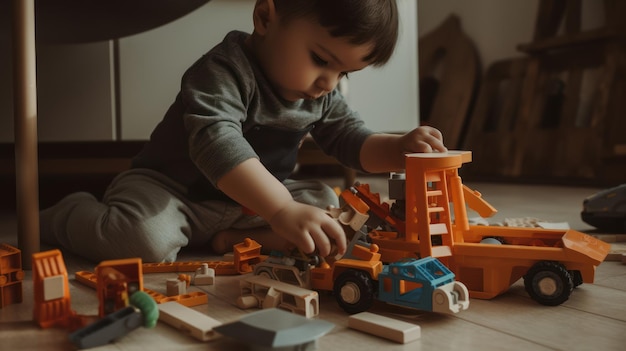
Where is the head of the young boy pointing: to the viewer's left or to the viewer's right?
to the viewer's right

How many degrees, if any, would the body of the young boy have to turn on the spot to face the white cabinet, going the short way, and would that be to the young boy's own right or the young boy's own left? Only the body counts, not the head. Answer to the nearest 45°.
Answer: approximately 135° to the young boy's own left
